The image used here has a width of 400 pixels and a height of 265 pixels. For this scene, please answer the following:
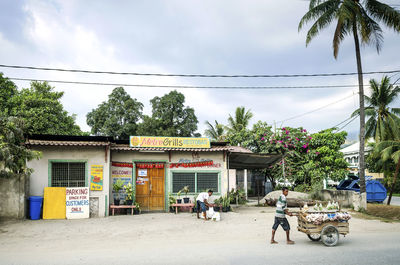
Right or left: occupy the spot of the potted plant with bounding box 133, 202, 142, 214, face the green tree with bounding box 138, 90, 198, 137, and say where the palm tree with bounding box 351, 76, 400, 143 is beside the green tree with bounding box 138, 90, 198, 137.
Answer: right

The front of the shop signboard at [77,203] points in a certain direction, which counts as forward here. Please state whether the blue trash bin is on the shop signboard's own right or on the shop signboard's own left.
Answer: on the shop signboard's own right

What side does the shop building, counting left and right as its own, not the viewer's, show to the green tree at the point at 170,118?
back

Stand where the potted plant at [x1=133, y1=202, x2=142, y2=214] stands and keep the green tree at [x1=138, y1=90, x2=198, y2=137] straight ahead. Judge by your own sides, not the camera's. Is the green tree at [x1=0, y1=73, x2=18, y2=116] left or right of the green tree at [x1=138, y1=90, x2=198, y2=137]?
left

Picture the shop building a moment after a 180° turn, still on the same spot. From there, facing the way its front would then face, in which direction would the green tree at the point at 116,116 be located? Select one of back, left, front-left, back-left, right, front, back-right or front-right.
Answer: front

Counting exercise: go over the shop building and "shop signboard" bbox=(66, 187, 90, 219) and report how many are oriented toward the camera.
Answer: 2

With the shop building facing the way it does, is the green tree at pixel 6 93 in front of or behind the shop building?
behind

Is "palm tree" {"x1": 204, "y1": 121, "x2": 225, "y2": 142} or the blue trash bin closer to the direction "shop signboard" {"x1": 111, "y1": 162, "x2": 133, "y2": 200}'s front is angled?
the blue trash bin

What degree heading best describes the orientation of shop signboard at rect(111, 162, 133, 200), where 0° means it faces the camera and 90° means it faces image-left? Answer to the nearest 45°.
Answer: approximately 0°
